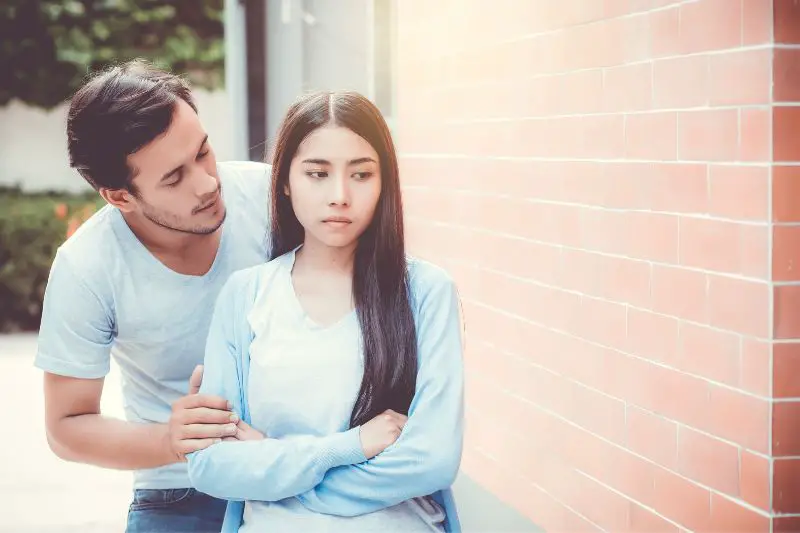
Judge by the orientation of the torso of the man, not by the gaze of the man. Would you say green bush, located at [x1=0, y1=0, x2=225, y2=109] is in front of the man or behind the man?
behind

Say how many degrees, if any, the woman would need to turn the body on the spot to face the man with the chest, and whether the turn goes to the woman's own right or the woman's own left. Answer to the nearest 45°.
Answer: approximately 135° to the woman's own right

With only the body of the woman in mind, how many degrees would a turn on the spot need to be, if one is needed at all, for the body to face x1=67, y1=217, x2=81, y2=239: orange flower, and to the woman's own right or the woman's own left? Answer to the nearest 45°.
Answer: approximately 180°

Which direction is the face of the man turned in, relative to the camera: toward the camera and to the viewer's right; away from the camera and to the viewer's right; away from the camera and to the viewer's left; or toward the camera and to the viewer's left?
toward the camera and to the viewer's right

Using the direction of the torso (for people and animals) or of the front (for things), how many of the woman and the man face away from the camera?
0

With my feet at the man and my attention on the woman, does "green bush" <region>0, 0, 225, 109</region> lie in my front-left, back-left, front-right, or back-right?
back-left

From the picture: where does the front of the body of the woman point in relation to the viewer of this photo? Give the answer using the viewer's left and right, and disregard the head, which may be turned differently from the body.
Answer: facing the viewer

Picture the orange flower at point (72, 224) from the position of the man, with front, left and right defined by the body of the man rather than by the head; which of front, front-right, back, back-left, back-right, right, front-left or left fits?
back-left

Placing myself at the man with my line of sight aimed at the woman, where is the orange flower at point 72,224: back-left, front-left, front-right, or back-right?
back-left
